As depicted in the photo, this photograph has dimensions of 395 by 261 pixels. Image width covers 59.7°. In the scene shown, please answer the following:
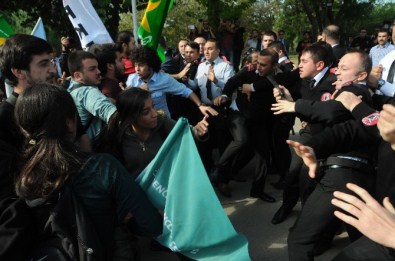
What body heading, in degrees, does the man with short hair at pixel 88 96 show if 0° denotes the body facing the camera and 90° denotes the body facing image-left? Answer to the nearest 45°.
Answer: approximately 270°

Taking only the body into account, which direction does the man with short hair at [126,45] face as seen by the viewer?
to the viewer's right

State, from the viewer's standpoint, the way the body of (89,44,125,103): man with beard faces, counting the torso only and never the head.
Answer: to the viewer's right

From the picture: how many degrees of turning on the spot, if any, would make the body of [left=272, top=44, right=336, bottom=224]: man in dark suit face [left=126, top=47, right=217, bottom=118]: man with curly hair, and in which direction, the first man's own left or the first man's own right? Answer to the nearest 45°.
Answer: approximately 45° to the first man's own right

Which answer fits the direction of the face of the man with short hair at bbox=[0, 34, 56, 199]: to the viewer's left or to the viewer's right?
to the viewer's right

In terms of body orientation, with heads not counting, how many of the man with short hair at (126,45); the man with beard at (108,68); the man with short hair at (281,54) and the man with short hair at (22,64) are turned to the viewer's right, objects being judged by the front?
3

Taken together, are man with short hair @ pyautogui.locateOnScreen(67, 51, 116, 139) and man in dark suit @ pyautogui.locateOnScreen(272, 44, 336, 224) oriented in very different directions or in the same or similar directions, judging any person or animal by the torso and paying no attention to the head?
very different directions

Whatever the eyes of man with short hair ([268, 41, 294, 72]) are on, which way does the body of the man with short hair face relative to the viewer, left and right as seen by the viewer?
facing to the left of the viewer

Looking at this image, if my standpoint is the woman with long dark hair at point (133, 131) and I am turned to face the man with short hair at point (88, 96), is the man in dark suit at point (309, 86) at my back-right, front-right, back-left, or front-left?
back-right
